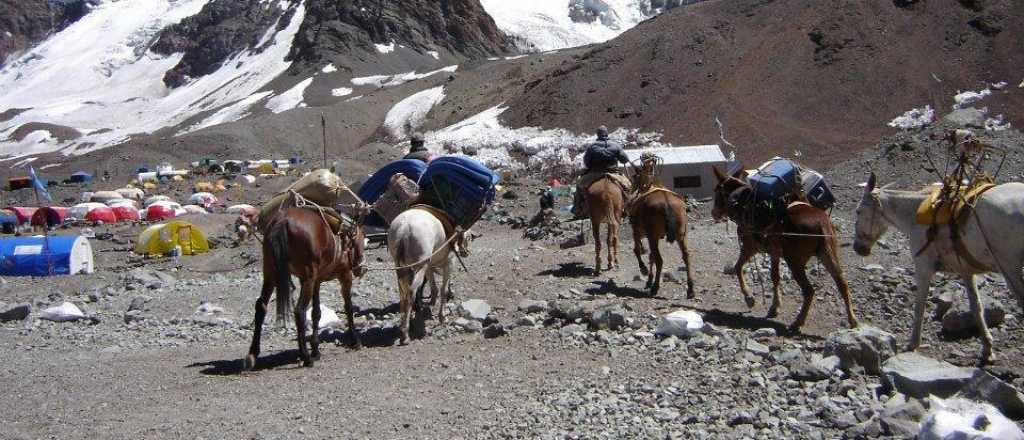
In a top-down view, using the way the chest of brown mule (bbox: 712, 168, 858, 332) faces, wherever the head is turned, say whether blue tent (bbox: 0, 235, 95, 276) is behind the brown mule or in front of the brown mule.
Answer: in front

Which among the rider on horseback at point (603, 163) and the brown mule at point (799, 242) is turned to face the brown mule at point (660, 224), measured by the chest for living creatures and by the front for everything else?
the brown mule at point (799, 242)

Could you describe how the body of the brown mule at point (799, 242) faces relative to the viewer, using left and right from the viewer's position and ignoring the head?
facing away from the viewer and to the left of the viewer

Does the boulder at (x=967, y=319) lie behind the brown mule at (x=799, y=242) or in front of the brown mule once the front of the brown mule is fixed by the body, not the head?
behind

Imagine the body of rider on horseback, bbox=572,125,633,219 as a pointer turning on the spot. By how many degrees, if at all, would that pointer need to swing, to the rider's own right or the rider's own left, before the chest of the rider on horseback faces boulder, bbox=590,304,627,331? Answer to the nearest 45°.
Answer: approximately 180°

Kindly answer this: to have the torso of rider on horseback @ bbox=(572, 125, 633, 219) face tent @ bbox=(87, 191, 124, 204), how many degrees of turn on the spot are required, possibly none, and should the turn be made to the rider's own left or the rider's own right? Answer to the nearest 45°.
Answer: approximately 45° to the rider's own left

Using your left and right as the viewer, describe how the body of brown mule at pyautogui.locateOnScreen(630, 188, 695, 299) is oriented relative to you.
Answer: facing away from the viewer and to the left of the viewer

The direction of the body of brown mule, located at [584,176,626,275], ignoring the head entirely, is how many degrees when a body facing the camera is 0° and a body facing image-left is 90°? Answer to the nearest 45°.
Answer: approximately 180°

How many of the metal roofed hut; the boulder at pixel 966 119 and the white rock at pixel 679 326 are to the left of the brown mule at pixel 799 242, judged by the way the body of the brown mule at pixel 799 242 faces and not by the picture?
1

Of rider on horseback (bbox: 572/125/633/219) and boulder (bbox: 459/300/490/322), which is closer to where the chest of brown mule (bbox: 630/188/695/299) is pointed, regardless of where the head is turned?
the rider on horseback

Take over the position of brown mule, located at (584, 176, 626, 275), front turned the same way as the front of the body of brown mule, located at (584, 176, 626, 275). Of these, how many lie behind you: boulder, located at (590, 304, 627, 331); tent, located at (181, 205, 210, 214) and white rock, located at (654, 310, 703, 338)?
2

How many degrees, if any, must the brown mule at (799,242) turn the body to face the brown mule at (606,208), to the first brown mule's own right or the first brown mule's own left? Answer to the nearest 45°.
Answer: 0° — it already faces it

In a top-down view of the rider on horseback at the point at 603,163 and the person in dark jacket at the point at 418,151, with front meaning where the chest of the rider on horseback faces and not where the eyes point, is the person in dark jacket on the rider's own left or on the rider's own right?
on the rider's own left

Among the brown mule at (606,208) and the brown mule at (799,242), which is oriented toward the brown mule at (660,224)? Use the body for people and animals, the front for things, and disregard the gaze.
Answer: the brown mule at (799,242)

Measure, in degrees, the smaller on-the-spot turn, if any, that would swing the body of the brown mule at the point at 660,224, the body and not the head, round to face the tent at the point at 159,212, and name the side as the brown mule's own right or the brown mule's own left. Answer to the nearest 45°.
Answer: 0° — it already faces it

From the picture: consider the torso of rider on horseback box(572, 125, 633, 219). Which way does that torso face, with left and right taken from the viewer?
facing away from the viewer

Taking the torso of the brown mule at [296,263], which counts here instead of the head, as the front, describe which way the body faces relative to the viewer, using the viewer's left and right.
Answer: facing away from the viewer and to the right of the viewer

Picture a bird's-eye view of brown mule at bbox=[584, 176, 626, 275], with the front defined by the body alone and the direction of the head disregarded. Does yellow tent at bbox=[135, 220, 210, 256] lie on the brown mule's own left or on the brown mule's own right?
on the brown mule's own left
